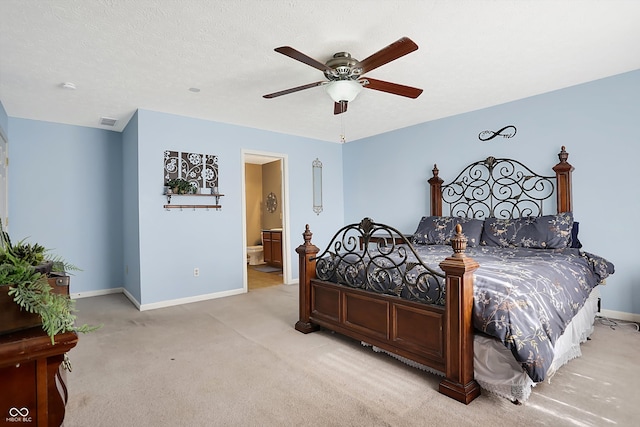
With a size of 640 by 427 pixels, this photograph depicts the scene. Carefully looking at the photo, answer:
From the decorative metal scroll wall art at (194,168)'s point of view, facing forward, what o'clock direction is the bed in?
The bed is roughly at 11 o'clock from the decorative metal scroll wall art.

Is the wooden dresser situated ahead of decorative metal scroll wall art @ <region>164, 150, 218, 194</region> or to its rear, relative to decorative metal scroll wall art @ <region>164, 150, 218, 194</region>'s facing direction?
ahead

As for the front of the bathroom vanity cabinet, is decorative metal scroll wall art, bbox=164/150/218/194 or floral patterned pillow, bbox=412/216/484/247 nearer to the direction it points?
the decorative metal scroll wall art

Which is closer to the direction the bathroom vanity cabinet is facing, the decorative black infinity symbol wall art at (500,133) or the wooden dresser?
the wooden dresser

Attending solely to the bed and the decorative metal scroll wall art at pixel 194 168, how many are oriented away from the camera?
0

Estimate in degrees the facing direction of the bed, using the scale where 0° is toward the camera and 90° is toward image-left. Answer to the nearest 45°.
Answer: approximately 45°

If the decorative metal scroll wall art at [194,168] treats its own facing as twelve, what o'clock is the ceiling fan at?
The ceiling fan is roughly at 11 o'clock from the decorative metal scroll wall art.

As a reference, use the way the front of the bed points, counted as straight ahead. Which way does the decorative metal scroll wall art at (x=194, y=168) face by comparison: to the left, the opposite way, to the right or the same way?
to the left

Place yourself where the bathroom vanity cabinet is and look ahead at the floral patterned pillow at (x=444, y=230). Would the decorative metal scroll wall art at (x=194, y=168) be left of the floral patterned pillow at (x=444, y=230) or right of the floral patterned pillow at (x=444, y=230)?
right

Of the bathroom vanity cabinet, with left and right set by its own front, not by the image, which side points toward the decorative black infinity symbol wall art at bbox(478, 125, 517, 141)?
left

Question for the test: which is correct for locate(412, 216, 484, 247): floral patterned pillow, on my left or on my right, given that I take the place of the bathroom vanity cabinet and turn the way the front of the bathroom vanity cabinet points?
on my left

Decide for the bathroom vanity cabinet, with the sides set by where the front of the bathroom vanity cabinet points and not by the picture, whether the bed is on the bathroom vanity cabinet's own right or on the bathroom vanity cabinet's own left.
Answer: on the bathroom vanity cabinet's own left

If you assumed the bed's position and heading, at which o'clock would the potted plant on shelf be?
The potted plant on shelf is roughly at 2 o'clock from the bed.
